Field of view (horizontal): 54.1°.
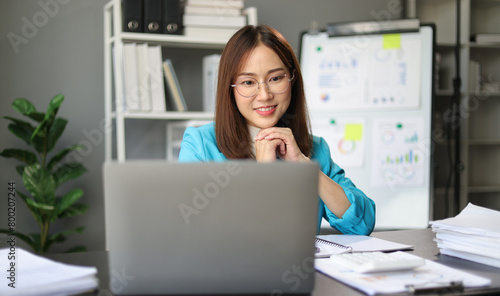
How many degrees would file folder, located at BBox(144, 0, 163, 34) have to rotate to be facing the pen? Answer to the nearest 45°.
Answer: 0° — it already faces it

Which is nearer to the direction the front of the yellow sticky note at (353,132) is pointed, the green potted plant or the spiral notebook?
the spiral notebook

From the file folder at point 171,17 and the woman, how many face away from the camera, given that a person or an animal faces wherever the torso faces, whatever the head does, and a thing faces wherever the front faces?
0

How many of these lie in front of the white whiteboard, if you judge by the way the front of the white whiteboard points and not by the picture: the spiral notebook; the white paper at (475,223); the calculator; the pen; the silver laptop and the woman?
6

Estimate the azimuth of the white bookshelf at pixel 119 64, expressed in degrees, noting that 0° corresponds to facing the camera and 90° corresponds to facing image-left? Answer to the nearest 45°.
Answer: approximately 0°

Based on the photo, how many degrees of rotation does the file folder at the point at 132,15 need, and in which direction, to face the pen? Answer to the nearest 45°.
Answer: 0° — it already faces it

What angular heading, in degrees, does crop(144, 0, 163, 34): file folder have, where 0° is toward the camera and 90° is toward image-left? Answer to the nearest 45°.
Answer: approximately 0°

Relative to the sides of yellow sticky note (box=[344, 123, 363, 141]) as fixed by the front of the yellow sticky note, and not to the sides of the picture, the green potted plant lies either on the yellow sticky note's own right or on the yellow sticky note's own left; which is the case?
on the yellow sticky note's own right

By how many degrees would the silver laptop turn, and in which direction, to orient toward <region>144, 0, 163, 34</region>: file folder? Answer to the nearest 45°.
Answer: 0° — it already faces it

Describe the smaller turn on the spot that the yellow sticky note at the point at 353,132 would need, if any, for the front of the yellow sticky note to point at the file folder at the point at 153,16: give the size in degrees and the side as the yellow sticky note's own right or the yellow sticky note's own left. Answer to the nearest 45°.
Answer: approximately 45° to the yellow sticky note's own right

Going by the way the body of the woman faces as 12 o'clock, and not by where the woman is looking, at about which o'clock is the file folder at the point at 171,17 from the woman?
The file folder is roughly at 5 o'clock from the woman.

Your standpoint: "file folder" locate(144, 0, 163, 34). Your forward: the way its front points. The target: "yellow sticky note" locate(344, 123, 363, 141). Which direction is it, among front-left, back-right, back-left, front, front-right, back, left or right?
left

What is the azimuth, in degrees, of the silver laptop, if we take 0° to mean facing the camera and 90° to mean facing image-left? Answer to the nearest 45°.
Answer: approximately 180°
